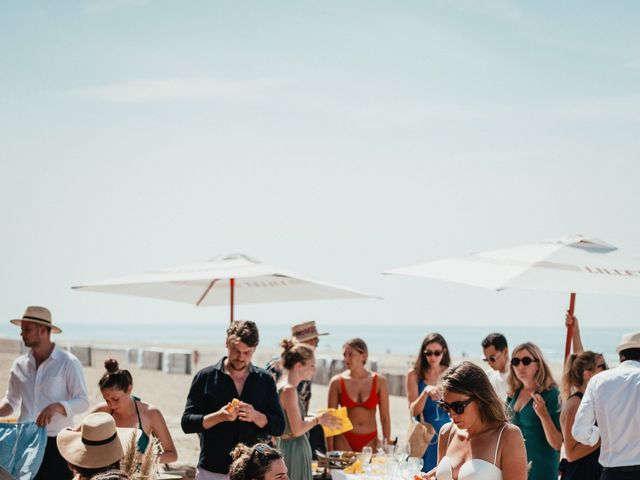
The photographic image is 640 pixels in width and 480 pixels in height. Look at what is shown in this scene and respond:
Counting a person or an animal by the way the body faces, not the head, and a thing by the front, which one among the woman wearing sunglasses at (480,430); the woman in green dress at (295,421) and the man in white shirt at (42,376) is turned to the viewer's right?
the woman in green dress

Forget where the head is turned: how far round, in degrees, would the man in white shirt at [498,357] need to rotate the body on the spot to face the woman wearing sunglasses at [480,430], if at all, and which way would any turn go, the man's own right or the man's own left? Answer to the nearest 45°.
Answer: approximately 45° to the man's own left

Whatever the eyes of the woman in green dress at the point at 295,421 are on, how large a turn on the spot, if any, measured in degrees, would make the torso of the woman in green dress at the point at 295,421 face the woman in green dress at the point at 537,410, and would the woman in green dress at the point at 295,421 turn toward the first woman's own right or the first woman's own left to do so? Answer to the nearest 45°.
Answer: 0° — they already face them

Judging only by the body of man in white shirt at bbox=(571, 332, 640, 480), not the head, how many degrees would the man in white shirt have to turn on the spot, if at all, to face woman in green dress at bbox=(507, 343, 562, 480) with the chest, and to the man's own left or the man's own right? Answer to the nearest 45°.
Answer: approximately 45° to the man's own left

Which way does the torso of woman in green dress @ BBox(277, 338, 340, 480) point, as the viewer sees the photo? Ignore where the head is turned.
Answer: to the viewer's right

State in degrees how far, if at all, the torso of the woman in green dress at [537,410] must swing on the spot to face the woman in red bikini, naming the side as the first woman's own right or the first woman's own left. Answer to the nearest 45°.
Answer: approximately 90° to the first woman's own right

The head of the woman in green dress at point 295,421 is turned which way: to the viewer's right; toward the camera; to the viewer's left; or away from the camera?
to the viewer's right

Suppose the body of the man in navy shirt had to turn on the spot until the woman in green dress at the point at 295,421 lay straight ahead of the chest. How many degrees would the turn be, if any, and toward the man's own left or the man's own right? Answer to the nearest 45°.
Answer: approximately 135° to the man's own left

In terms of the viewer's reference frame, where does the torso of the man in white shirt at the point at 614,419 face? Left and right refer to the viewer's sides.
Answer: facing away from the viewer

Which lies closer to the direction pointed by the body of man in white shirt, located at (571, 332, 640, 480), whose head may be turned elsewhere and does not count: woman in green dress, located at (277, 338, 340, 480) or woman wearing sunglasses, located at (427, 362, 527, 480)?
the woman in green dress
